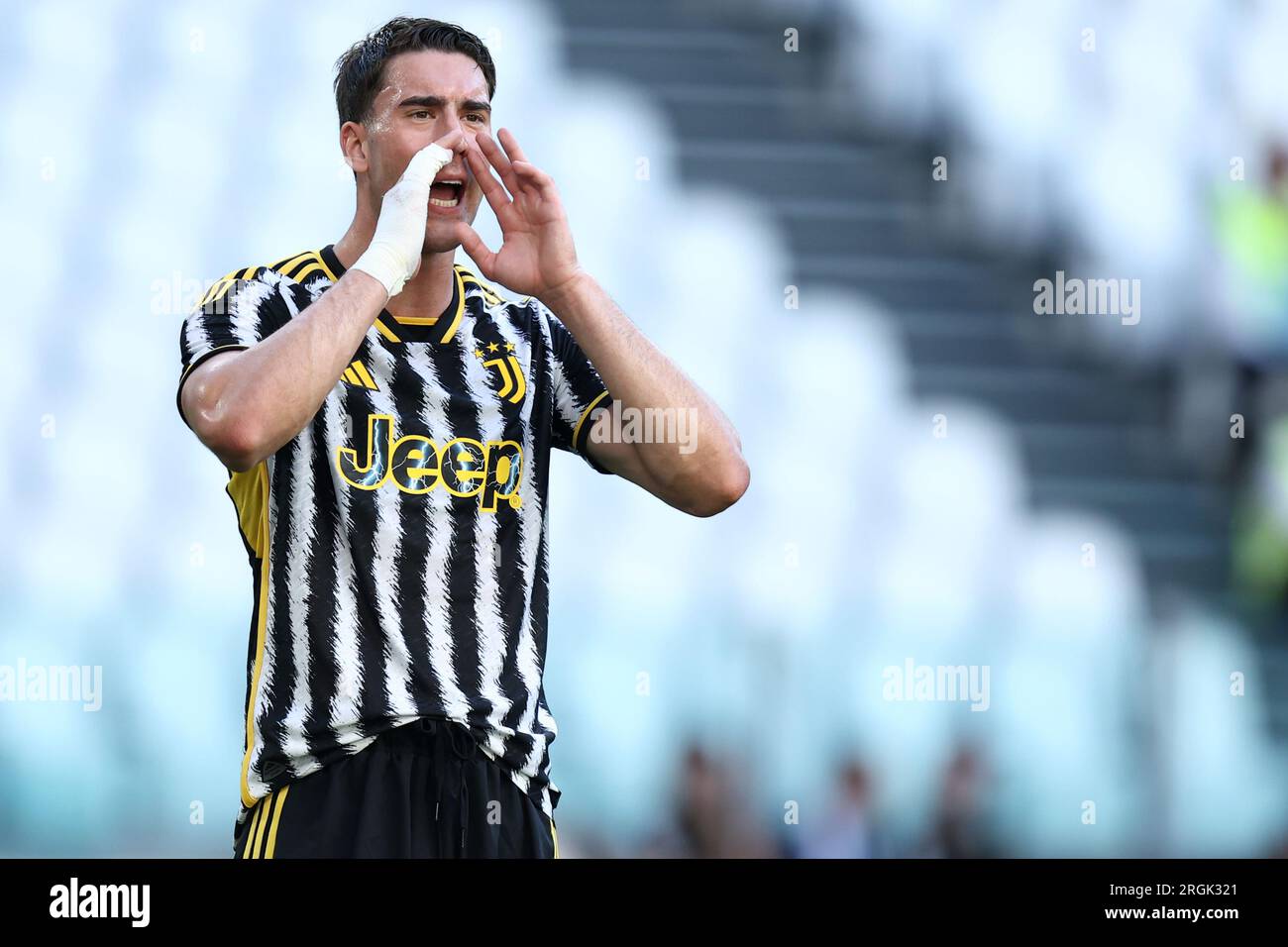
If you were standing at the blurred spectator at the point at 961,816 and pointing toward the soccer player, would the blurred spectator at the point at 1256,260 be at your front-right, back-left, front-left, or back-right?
back-left

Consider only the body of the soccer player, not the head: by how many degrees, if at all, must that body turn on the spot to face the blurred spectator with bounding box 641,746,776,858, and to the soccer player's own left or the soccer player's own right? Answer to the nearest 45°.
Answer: approximately 135° to the soccer player's own left

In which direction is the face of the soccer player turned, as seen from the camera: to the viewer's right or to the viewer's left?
to the viewer's right

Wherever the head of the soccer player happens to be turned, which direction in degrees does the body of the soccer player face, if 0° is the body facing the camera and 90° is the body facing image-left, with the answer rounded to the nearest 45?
approximately 315°

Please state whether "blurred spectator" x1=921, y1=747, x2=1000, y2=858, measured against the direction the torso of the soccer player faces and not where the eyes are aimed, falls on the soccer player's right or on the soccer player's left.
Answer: on the soccer player's left

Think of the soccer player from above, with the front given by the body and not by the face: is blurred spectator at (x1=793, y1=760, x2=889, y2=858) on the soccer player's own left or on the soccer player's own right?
on the soccer player's own left

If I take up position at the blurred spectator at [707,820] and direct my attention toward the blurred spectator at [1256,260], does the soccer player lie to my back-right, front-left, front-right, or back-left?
back-right

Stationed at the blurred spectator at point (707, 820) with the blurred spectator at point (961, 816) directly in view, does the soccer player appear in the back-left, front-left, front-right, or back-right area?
back-right
